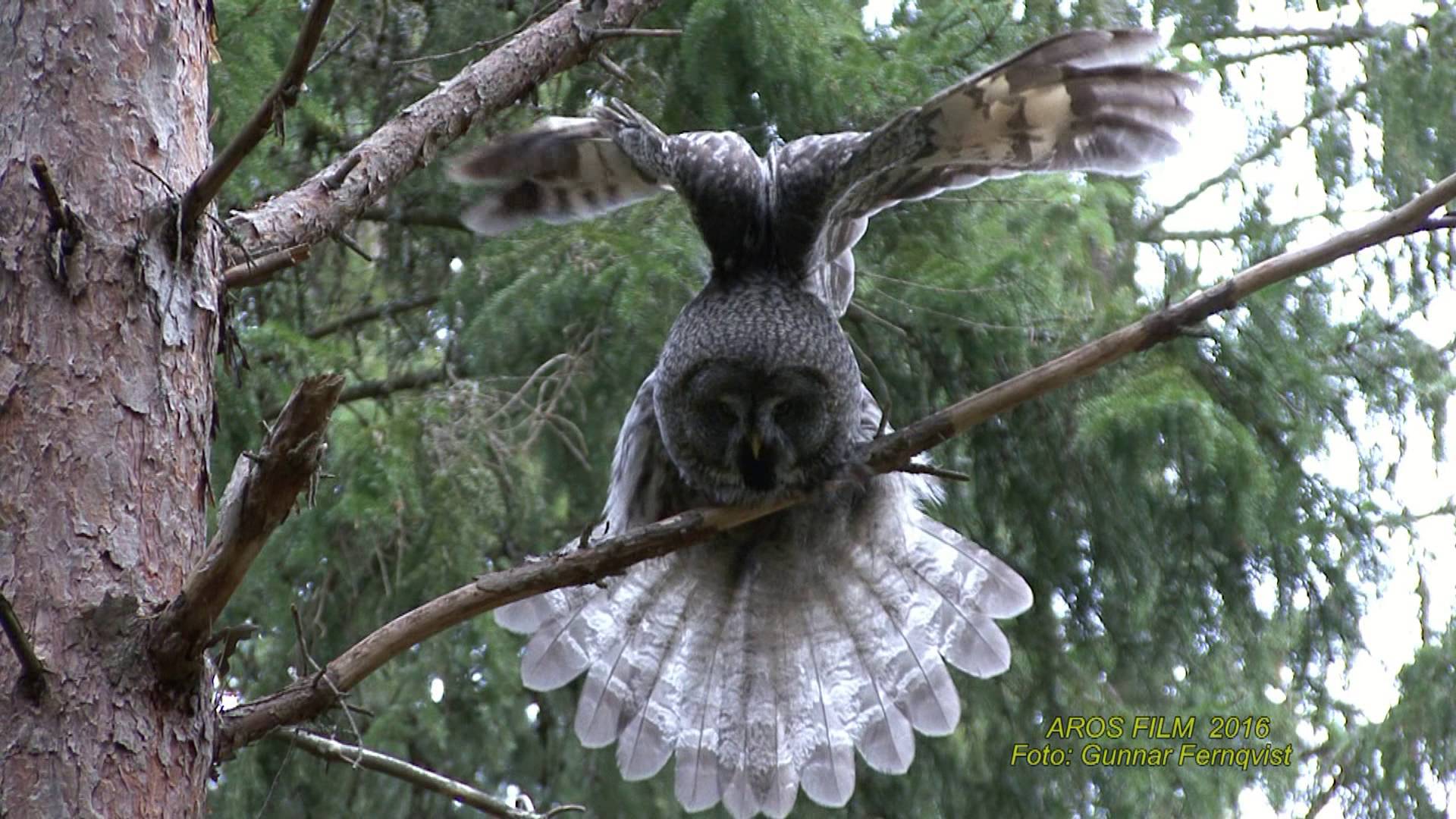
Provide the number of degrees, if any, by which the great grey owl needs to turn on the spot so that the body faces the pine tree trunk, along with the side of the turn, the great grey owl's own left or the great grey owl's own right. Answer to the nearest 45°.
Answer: approximately 45° to the great grey owl's own right

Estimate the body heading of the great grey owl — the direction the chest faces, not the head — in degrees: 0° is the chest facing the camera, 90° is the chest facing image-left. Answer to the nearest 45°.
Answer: approximately 0°
